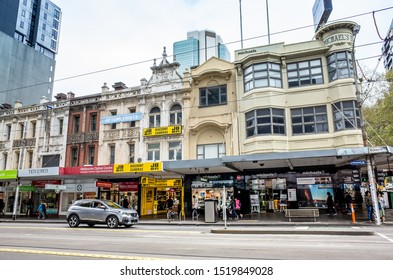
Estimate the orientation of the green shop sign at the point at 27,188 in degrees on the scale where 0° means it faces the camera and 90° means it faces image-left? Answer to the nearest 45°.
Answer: approximately 0°

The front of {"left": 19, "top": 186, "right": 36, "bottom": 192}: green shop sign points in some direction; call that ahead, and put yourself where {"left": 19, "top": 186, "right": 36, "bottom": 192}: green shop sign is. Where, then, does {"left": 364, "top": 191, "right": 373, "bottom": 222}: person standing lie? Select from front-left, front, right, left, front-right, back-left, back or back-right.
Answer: front-left

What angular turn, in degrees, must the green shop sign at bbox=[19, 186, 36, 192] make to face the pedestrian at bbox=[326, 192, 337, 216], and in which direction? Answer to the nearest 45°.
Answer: approximately 45° to its left

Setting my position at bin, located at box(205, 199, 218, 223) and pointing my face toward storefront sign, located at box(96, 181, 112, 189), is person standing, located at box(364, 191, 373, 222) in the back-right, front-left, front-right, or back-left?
back-right
